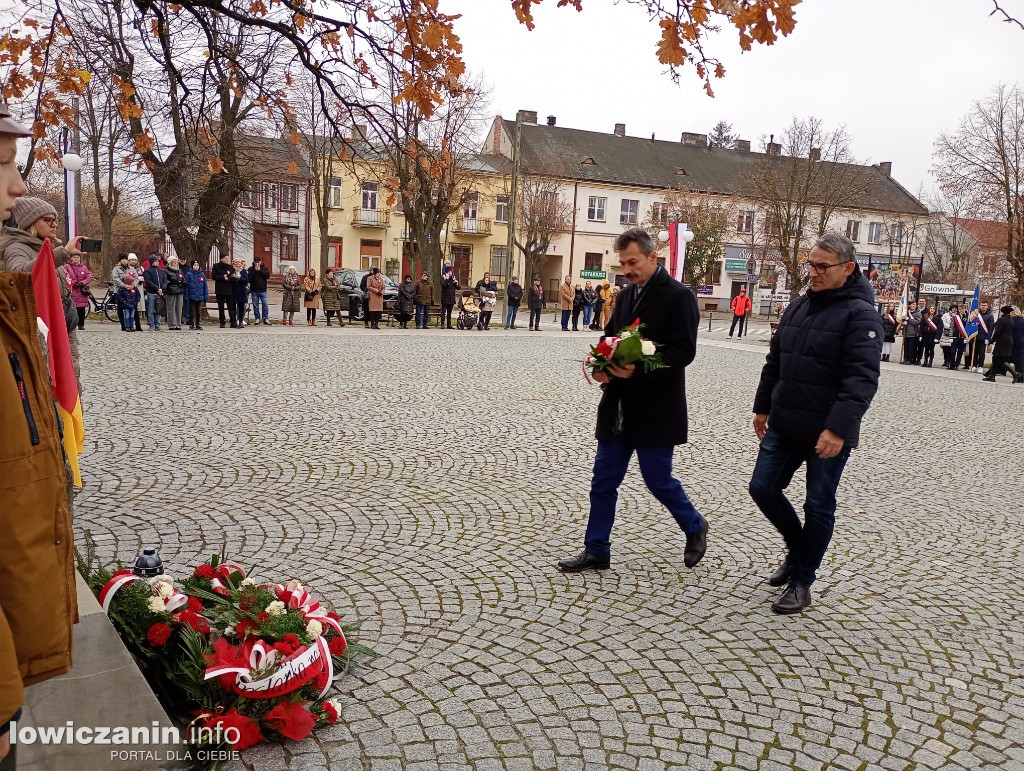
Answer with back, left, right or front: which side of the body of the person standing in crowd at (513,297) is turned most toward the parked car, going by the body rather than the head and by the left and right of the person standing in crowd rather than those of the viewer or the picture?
right

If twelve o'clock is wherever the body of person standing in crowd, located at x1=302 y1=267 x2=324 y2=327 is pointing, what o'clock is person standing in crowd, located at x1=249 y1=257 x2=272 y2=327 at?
person standing in crowd, located at x1=249 y1=257 x2=272 y2=327 is roughly at 2 o'clock from person standing in crowd, located at x1=302 y1=267 x2=324 y2=327.

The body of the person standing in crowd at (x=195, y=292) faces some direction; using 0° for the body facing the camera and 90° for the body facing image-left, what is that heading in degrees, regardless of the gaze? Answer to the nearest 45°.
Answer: approximately 0°

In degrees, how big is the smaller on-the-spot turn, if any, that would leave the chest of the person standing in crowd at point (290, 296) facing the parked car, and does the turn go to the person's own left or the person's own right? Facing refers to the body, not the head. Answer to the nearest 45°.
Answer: approximately 135° to the person's own left

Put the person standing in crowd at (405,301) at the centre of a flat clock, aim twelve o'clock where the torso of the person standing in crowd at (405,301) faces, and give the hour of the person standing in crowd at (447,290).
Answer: the person standing in crowd at (447,290) is roughly at 8 o'clock from the person standing in crowd at (405,301).

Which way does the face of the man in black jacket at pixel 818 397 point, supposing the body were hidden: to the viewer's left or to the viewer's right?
to the viewer's left

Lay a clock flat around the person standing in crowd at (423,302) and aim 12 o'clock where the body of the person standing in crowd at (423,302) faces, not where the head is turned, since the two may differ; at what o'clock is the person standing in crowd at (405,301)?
the person standing in crowd at (405,301) is roughly at 2 o'clock from the person standing in crowd at (423,302).

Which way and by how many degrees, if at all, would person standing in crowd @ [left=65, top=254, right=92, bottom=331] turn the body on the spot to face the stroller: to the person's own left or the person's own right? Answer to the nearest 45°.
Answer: approximately 90° to the person's own left

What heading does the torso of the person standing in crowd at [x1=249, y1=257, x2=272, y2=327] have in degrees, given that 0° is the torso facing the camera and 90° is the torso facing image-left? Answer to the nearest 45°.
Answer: approximately 0°

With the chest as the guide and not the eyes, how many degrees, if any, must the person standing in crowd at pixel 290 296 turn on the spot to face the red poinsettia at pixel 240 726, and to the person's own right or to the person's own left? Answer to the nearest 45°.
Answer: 0° — they already face it

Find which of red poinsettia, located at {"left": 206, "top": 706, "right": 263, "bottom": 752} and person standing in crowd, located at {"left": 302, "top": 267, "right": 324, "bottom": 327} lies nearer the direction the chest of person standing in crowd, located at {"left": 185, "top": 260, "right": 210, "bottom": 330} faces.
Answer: the red poinsettia

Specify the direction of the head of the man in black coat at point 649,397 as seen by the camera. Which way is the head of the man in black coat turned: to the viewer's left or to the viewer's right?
to the viewer's left

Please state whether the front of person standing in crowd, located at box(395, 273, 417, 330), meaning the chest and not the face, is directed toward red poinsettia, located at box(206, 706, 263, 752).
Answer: yes
